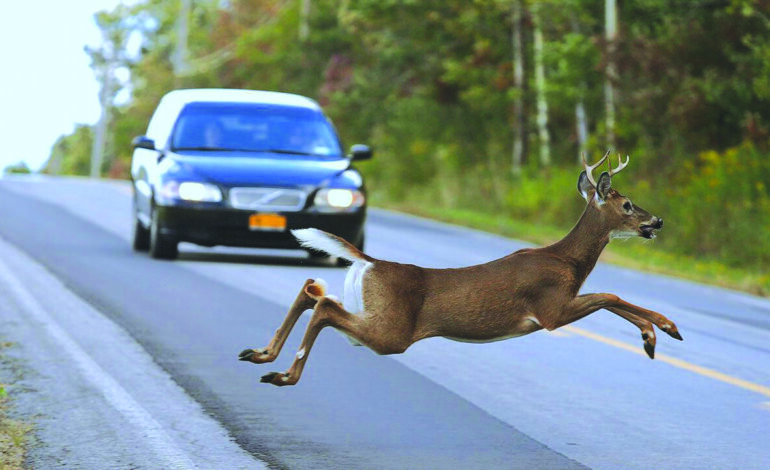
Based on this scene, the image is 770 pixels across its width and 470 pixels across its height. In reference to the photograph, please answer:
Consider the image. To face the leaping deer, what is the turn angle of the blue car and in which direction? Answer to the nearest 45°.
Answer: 0° — it already faces it

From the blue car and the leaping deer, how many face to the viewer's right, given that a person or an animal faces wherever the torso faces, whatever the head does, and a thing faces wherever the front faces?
1

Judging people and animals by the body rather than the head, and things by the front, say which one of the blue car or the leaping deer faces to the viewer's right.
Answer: the leaping deer

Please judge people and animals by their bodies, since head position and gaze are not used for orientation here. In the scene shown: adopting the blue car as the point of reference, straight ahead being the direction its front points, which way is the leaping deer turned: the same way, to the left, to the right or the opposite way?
to the left

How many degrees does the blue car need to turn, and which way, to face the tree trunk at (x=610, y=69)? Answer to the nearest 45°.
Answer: approximately 135° to its left

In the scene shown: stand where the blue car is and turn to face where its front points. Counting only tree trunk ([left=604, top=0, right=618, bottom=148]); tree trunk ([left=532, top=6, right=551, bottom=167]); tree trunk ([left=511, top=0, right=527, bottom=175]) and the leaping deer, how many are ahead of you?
1

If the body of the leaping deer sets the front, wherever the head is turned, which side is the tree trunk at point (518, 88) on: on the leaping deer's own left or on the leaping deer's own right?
on the leaping deer's own left

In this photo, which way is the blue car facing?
toward the camera

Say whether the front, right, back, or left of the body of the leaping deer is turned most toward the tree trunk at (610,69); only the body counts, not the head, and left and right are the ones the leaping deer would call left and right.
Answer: left

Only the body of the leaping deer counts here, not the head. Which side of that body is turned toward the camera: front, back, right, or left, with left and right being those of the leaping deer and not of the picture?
right

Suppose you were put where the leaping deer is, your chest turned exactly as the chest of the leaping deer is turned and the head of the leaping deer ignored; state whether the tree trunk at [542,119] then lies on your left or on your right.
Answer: on your left
